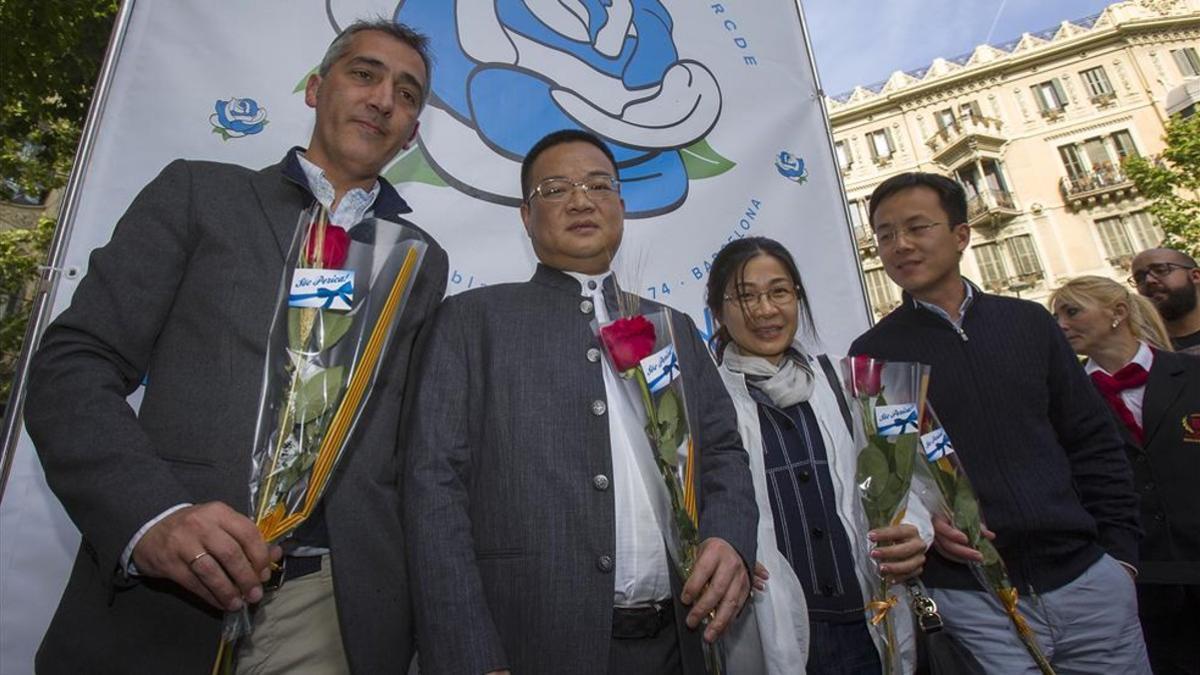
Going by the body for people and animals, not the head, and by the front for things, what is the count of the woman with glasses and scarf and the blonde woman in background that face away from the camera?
0

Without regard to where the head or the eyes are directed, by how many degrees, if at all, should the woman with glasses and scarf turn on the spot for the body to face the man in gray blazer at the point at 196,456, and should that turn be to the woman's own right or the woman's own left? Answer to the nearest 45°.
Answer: approximately 45° to the woman's own right

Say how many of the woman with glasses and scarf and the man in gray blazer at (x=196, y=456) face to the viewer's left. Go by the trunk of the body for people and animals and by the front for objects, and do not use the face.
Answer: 0

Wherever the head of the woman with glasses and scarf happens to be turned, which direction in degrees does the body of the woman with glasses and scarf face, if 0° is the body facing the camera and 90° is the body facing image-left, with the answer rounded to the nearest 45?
approximately 0°

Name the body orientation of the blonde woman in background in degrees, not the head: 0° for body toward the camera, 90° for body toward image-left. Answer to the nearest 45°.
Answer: approximately 45°

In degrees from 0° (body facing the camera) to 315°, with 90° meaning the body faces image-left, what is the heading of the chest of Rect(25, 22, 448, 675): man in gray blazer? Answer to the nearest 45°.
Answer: approximately 315°

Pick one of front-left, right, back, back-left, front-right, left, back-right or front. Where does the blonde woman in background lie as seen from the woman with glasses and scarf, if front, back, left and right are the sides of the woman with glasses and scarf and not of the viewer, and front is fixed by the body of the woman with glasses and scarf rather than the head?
back-left
